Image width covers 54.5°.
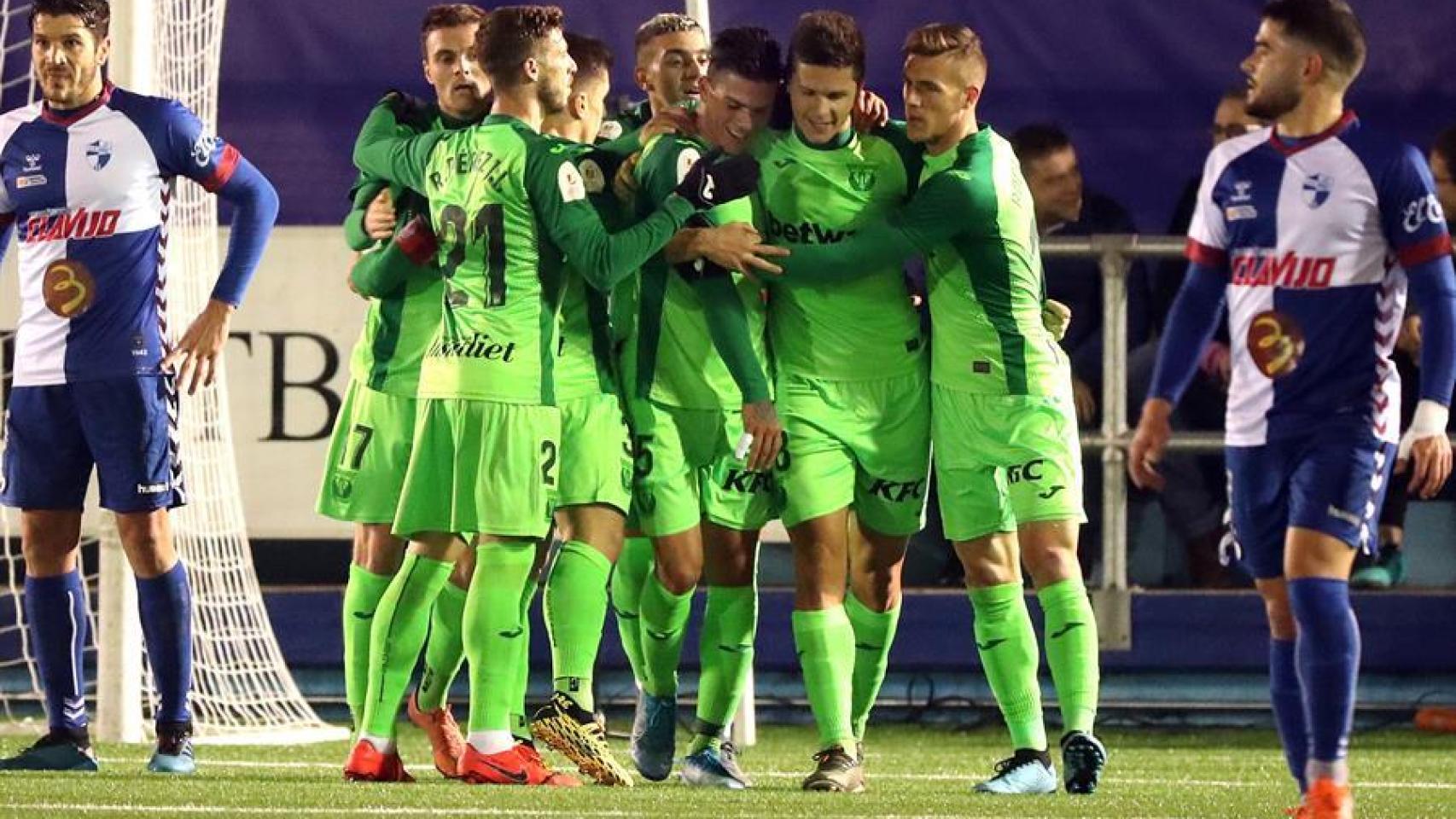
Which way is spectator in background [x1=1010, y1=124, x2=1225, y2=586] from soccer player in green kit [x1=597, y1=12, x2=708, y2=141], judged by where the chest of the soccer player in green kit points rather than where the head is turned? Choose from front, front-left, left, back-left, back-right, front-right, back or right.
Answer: left

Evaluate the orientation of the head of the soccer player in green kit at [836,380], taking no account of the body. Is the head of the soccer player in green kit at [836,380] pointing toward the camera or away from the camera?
toward the camera

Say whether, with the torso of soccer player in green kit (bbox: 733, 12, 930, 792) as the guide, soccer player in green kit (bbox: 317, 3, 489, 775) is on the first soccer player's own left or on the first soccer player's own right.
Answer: on the first soccer player's own right

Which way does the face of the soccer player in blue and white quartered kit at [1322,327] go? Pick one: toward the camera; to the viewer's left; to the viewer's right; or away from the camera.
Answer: to the viewer's left

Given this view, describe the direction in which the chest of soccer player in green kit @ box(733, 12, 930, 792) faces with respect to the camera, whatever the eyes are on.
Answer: toward the camera

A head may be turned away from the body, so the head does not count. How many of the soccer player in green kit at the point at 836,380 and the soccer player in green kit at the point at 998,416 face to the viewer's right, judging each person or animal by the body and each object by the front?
0

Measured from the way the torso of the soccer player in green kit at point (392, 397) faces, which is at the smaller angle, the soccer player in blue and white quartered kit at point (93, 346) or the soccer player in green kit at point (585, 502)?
the soccer player in green kit
